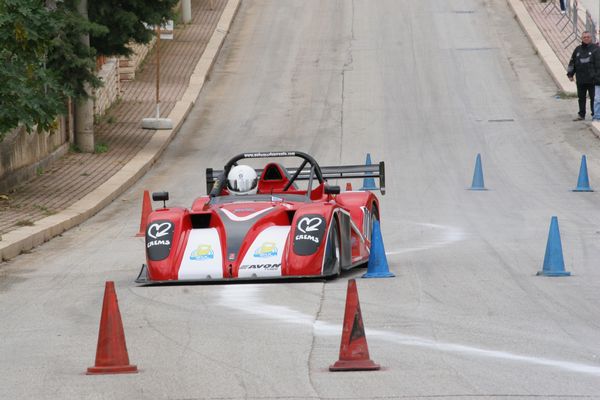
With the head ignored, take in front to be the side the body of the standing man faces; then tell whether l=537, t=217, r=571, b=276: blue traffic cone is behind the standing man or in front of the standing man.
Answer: in front

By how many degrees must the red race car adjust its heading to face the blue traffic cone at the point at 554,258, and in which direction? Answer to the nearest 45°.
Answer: approximately 90° to its left

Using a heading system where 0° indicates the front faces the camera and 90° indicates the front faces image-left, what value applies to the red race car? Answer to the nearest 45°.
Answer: approximately 0°

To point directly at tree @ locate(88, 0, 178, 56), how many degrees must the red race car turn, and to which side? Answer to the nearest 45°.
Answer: approximately 180°

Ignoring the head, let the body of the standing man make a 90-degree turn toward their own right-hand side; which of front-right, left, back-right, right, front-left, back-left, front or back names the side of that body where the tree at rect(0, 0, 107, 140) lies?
front-left

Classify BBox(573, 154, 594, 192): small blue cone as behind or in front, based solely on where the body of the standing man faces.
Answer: in front

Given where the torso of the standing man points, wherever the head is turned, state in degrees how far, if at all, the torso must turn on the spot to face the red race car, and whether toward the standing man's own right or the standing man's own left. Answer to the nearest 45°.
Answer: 0° — they already face it

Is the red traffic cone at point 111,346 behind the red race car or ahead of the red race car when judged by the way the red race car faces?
ahead

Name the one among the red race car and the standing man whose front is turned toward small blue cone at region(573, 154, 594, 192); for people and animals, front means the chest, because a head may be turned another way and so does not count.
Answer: the standing man

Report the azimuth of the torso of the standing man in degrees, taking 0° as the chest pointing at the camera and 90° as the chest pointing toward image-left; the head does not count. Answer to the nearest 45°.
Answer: approximately 0°

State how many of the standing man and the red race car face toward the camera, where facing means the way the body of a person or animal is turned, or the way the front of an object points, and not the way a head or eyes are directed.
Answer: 2

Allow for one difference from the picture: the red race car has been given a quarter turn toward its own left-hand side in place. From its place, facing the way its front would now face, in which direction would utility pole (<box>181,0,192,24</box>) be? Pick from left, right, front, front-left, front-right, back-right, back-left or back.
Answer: left

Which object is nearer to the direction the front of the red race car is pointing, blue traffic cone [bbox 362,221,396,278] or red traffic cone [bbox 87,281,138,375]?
the red traffic cone

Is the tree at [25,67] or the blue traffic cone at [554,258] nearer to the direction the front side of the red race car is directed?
the blue traffic cone

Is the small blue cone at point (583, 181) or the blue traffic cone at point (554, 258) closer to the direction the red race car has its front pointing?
the blue traffic cone

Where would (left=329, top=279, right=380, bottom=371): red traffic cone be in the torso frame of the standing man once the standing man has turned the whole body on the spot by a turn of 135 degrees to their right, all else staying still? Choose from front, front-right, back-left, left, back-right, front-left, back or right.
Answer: back-left

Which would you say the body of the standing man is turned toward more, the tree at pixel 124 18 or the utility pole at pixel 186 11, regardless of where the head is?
the tree
